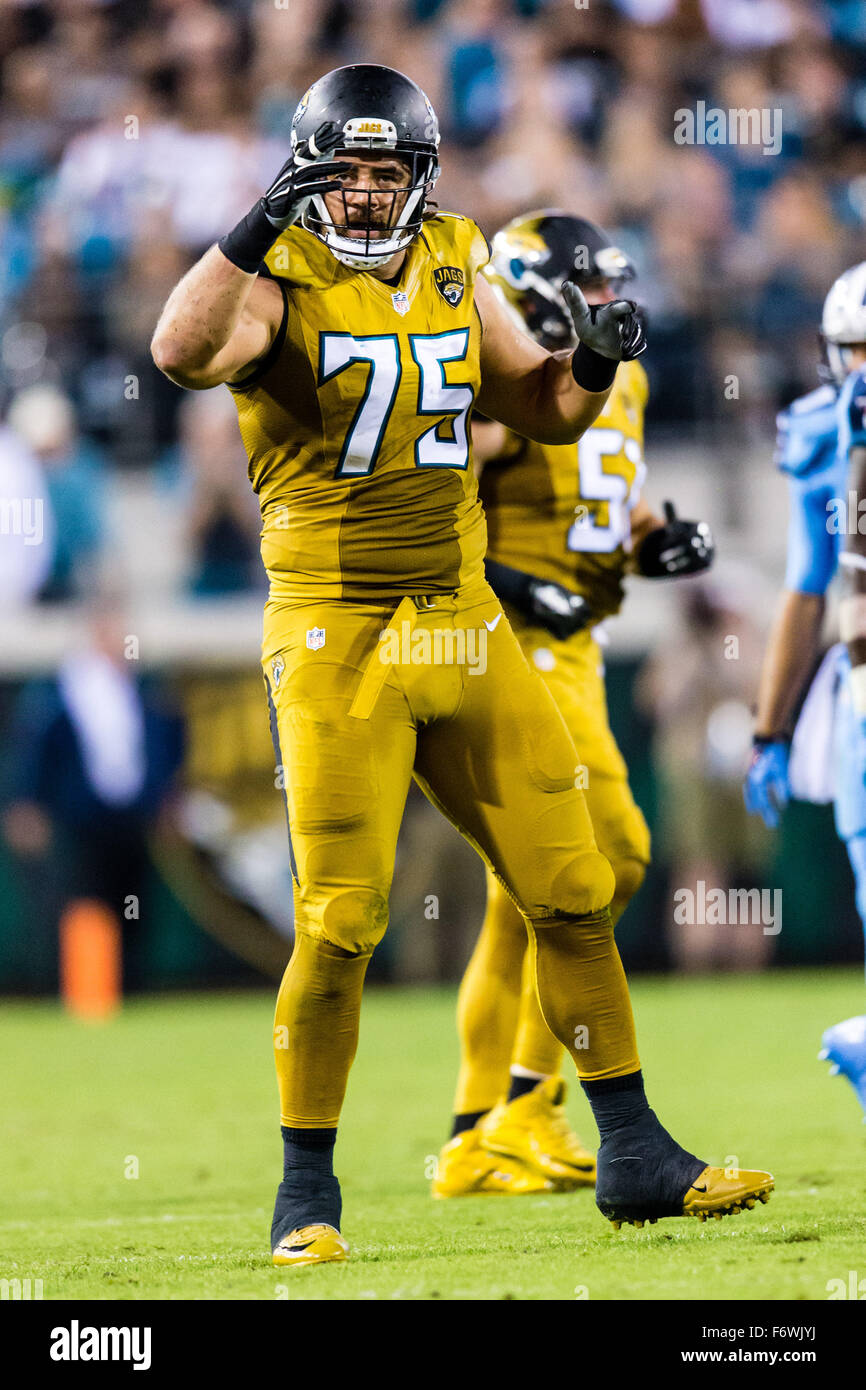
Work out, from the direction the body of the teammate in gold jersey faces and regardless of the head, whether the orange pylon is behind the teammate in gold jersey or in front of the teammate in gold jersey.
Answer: behind

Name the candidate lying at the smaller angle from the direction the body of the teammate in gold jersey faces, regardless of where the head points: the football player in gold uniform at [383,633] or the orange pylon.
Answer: the football player in gold uniform

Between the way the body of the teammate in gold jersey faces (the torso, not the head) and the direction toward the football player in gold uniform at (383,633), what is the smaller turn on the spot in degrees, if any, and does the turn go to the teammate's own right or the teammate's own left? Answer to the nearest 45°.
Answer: approximately 45° to the teammate's own right
